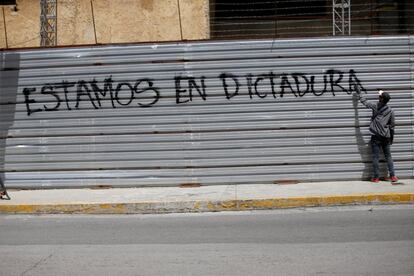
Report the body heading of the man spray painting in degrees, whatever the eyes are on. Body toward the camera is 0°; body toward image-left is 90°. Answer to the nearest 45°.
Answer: approximately 135°
